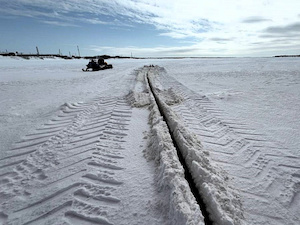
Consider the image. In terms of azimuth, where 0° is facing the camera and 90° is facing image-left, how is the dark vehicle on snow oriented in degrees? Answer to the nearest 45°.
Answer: approximately 90°
